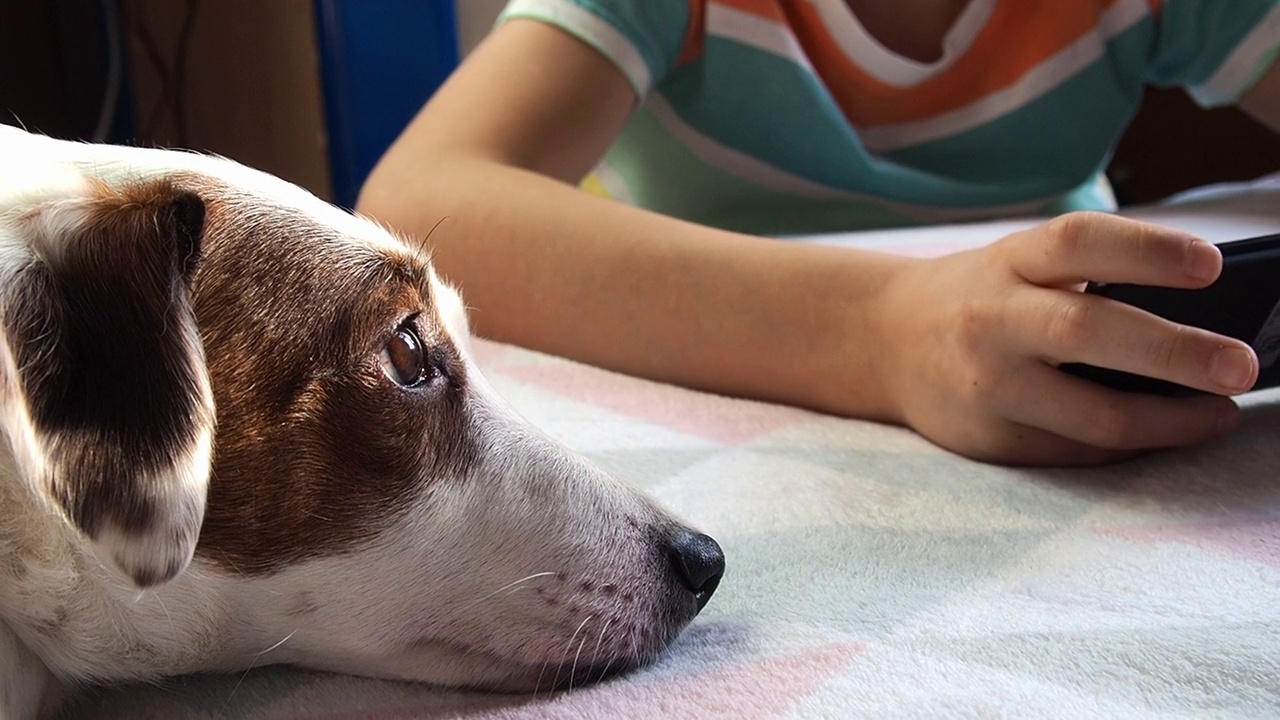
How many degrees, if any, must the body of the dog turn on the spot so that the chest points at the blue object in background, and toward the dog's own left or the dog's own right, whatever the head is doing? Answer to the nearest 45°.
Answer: approximately 90° to the dog's own left

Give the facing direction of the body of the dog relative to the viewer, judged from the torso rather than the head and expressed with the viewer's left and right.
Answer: facing to the right of the viewer
